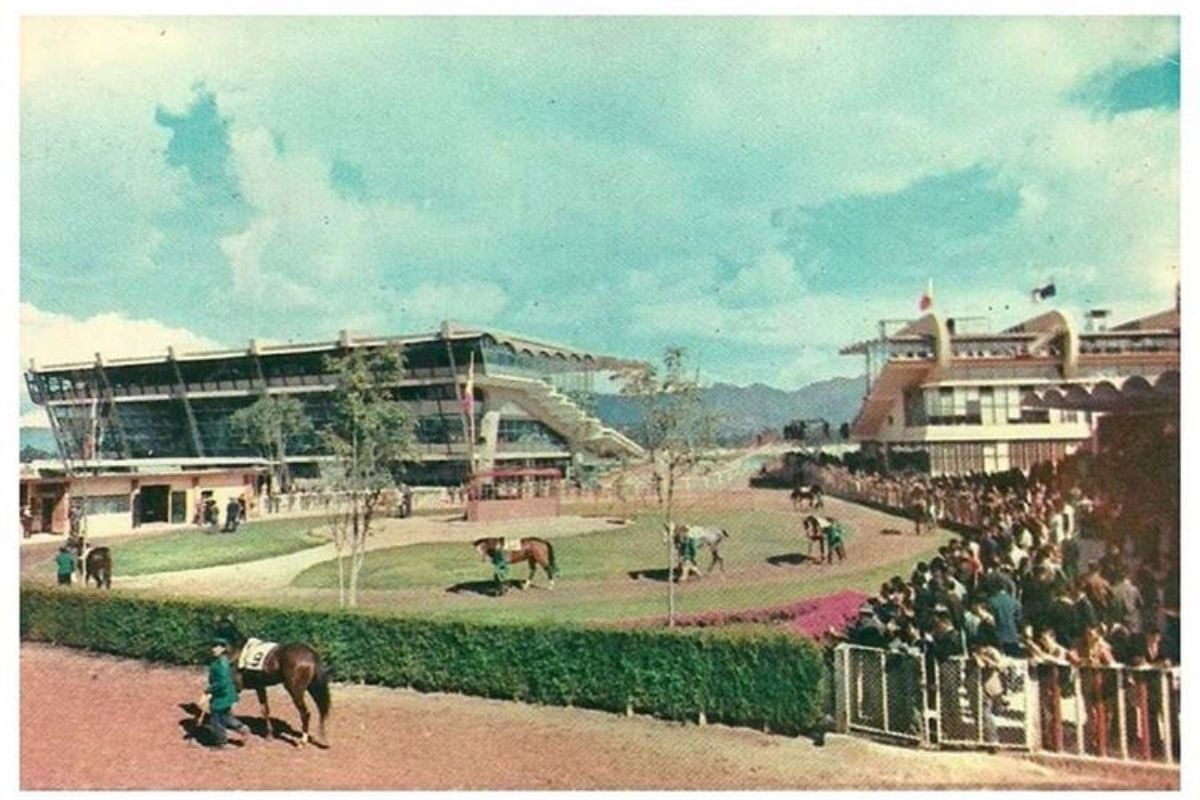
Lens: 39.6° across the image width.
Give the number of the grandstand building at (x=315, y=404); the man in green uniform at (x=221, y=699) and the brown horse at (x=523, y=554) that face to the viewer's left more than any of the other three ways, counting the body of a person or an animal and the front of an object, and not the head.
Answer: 2

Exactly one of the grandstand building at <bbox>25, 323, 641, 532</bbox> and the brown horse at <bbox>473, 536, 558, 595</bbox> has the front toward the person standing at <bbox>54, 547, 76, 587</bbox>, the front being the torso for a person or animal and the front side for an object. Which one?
the brown horse

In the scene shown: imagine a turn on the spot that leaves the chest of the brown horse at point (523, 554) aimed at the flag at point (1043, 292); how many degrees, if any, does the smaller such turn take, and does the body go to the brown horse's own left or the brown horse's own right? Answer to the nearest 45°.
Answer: approximately 180°

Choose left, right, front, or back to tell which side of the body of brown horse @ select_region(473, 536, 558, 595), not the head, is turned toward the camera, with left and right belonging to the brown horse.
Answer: left

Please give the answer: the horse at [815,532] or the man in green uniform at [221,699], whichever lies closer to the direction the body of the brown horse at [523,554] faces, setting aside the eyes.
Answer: the man in green uniform

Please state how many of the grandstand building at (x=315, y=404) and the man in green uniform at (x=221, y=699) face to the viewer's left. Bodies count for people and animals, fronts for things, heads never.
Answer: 1

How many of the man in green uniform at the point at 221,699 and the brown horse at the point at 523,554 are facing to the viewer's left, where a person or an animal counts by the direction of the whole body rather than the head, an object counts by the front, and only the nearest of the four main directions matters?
2

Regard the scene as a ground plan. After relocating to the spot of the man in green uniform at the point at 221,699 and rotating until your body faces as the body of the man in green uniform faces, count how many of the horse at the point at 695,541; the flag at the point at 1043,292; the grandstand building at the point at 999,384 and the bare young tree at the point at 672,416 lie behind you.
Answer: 4

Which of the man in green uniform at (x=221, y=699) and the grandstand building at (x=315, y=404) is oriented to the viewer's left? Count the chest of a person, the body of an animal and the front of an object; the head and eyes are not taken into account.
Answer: the man in green uniform

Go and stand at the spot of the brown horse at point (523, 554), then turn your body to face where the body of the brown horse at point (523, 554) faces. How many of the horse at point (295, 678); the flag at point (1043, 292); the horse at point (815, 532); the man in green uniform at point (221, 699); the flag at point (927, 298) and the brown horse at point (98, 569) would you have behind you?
3

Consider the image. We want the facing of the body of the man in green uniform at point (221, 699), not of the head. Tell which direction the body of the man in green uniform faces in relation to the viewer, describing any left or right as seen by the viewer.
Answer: facing to the left of the viewer
